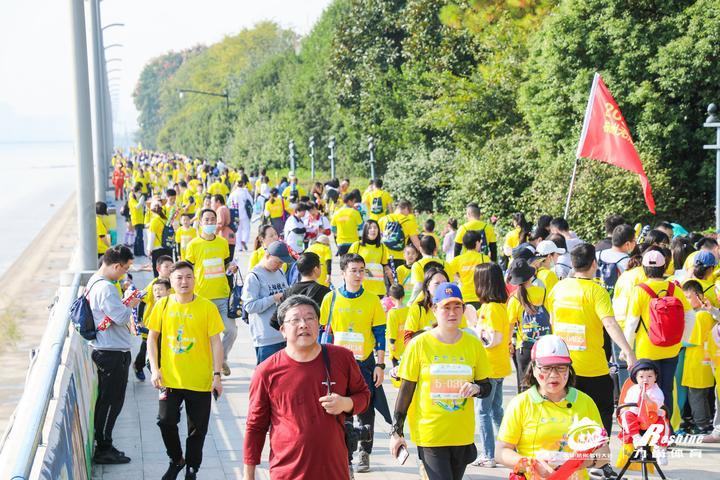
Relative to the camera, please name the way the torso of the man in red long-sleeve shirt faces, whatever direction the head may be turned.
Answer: toward the camera

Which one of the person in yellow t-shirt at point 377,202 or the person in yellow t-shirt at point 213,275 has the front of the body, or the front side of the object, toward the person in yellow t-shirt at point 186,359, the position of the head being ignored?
the person in yellow t-shirt at point 213,275

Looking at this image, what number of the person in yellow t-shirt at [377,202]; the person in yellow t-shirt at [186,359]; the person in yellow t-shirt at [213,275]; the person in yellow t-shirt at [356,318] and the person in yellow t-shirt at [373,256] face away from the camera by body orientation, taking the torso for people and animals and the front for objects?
1

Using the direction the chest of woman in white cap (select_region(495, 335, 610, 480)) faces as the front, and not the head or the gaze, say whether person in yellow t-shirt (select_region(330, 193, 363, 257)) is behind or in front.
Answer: behind

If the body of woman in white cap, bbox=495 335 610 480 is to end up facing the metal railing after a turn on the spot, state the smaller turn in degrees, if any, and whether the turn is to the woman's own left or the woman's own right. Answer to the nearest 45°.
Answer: approximately 90° to the woman's own right

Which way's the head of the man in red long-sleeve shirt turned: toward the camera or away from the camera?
toward the camera

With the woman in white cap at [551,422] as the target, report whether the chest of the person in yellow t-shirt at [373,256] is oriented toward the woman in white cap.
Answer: yes

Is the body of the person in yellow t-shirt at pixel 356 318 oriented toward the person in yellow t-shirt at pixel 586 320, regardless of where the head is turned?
no

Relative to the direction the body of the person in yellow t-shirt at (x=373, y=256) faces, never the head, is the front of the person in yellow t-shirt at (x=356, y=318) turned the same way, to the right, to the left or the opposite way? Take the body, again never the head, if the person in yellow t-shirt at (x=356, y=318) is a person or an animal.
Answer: the same way

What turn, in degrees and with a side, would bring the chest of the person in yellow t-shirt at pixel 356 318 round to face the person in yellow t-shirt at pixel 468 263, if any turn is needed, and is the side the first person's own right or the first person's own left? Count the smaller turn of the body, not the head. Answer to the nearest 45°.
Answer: approximately 180°

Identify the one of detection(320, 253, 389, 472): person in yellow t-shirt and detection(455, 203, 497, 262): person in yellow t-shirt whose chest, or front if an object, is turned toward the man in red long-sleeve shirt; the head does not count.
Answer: detection(320, 253, 389, 472): person in yellow t-shirt

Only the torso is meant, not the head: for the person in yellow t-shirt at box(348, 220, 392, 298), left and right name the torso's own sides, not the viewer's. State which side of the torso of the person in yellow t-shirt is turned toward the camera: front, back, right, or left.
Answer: front

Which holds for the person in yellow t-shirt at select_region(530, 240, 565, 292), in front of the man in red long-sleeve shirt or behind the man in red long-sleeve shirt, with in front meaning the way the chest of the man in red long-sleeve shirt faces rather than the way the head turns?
behind

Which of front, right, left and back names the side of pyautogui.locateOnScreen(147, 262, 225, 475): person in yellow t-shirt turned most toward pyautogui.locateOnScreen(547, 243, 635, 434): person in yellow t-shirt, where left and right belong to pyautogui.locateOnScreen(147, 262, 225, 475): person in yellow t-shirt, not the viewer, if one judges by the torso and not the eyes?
left

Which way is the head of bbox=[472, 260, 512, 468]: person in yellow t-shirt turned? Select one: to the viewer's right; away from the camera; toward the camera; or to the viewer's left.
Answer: away from the camera
